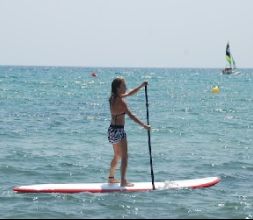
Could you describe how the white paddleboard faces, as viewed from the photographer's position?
facing to the right of the viewer

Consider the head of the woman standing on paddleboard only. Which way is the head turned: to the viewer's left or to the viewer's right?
to the viewer's right
